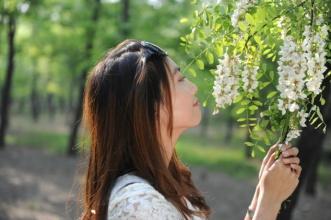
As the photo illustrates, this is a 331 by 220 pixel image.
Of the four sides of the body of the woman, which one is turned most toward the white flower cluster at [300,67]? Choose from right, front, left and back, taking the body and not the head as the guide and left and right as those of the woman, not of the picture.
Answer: front

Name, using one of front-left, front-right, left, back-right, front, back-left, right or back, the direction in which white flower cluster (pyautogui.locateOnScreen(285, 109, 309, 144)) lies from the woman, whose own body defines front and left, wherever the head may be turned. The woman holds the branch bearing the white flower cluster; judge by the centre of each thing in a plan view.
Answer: front

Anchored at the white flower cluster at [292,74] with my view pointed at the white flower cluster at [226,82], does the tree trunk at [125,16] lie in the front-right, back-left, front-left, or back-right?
front-right

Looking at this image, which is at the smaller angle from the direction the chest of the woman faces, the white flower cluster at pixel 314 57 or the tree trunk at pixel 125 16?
the white flower cluster

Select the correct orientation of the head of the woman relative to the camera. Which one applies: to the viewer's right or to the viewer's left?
to the viewer's right

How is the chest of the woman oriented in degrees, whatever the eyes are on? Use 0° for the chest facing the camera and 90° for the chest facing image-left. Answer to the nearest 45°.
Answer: approximately 270°
